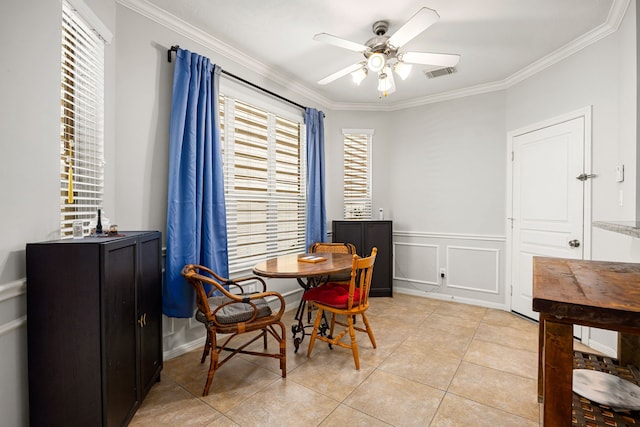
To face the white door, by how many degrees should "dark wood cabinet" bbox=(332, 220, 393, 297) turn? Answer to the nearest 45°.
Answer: approximately 90° to its left

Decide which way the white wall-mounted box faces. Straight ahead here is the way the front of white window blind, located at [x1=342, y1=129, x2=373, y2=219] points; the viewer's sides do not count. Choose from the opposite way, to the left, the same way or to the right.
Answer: to the right

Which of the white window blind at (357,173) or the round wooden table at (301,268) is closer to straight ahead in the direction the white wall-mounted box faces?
the round wooden table

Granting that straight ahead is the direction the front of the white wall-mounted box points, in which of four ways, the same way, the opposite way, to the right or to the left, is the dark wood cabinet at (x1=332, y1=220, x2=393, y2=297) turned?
to the left

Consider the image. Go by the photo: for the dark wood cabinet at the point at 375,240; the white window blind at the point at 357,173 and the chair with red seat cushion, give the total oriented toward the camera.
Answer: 2

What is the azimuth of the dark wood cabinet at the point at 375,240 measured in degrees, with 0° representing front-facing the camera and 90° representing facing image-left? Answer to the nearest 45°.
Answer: approximately 0°
